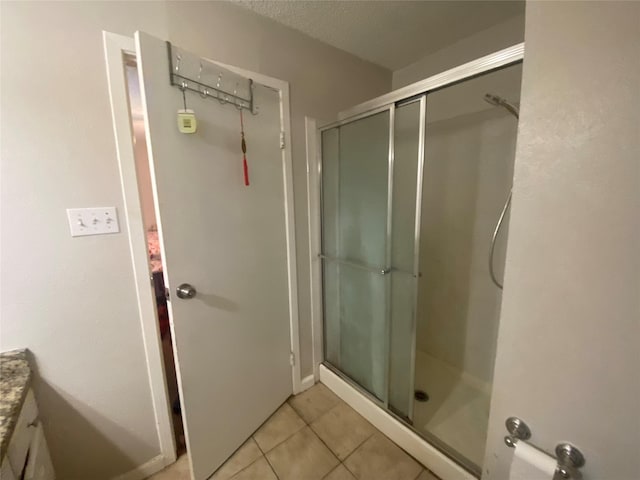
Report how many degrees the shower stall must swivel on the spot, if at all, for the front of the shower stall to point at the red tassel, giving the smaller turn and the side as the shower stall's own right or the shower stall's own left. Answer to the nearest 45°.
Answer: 0° — it already faces it

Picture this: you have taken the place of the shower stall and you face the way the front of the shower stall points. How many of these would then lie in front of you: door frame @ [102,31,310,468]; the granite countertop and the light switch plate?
3

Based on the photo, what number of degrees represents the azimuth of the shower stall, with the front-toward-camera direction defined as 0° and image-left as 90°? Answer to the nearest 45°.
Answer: approximately 45°

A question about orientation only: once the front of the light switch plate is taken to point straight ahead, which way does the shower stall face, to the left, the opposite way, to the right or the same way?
to the right

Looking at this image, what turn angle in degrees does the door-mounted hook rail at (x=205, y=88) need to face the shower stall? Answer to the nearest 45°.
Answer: approximately 45° to its left

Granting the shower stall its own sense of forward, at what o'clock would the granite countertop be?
The granite countertop is roughly at 12 o'clock from the shower stall.

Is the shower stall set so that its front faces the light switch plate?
yes
